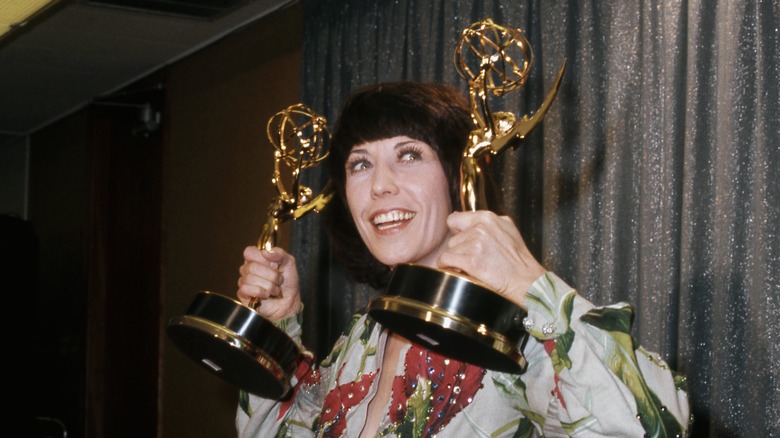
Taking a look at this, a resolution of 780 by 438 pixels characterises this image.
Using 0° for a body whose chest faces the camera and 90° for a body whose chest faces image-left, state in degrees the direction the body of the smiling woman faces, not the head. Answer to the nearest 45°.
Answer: approximately 45°
